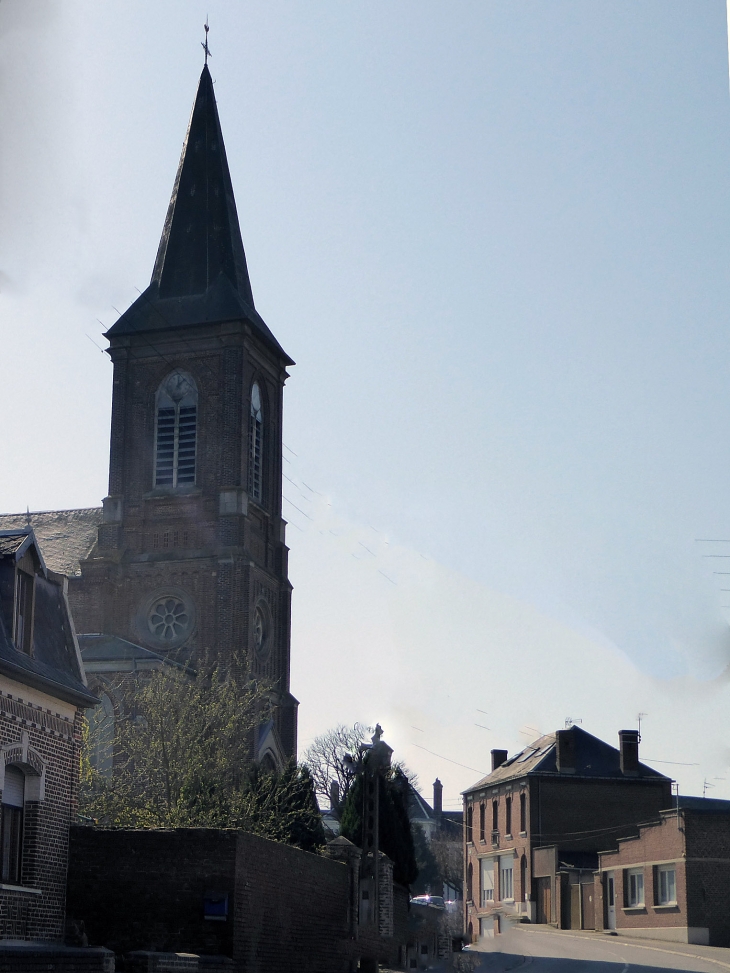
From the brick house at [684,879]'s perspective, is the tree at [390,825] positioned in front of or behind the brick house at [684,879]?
in front

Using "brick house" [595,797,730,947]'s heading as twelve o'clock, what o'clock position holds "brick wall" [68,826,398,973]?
The brick wall is roughly at 11 o'clock from the brick house.

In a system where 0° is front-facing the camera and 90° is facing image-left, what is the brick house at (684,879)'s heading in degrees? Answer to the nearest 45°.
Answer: approximately 45°

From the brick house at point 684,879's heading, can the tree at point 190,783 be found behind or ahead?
ahead

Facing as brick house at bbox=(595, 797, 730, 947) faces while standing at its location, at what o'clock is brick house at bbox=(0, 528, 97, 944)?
brick house at bbox=(0, 528, 97, 944) is roughly at 11 o'clock from brick house at bbox=(595, 797, 730, 947).
